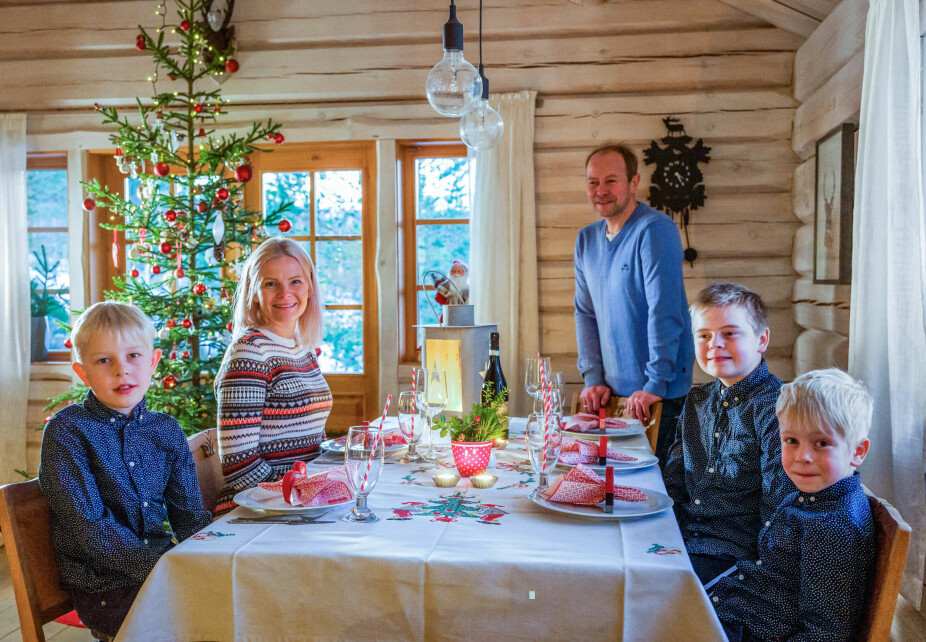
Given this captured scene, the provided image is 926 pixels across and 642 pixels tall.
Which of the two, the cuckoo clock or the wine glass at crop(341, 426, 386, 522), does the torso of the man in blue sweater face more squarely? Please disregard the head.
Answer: the wine glass

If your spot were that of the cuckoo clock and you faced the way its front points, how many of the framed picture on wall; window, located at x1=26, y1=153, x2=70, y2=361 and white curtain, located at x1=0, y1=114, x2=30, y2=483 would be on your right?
2

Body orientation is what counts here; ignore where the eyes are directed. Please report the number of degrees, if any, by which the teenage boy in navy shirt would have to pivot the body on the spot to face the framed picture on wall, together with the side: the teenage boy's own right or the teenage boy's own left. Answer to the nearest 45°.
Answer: approximately 135° to the teenage boy's own right

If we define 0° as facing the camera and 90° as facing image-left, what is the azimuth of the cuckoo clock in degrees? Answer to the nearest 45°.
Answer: approximately 0°

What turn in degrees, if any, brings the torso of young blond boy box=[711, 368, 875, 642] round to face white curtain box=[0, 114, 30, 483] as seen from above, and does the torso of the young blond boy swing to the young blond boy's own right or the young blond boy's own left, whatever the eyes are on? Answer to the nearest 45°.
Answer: approximately 45° to the young blond boy's own right

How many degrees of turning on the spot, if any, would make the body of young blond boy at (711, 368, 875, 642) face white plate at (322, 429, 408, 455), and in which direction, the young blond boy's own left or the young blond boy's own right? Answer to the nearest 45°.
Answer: approximately 45° to the young blond boy's own right

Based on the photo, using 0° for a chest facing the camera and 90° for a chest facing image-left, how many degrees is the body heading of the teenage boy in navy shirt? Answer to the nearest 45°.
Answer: approximately 45°

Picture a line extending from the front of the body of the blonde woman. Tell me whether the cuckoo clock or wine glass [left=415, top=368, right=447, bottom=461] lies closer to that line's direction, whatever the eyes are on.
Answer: the wine glass

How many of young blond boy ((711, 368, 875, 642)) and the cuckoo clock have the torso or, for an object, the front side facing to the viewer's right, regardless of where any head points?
0

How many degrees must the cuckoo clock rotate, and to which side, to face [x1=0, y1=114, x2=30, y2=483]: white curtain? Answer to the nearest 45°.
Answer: approximately 90° to its right
